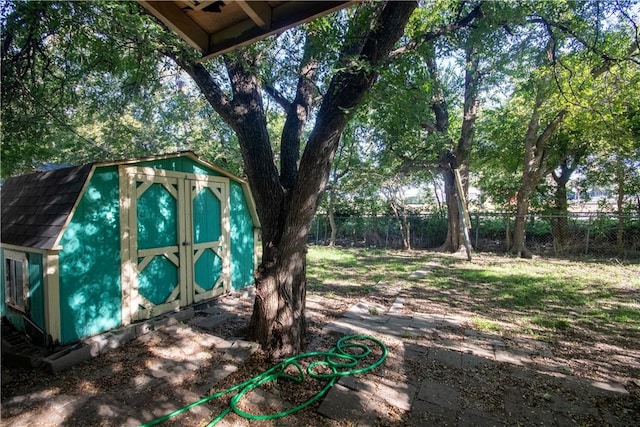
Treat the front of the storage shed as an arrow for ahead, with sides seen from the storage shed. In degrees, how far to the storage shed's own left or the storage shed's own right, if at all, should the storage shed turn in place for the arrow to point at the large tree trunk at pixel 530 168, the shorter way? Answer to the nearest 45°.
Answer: approximately 45° to the storage shed's own left

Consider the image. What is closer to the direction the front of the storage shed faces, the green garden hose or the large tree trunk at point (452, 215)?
the green garden hose

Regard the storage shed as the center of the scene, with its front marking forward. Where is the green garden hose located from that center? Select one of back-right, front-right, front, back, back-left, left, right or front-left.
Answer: front

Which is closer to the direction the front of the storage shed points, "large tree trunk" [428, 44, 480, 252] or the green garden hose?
the green garden hose

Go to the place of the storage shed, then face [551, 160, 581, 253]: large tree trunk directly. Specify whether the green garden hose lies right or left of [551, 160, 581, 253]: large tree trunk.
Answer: right

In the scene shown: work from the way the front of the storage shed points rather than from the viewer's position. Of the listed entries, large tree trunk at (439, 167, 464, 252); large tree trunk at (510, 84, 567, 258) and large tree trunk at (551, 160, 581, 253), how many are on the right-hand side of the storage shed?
0

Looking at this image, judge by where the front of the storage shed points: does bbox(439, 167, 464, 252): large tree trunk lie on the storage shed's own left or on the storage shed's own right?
on the storage shed's own left

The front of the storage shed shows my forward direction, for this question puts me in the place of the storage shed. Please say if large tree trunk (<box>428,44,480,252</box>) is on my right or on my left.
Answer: on my left

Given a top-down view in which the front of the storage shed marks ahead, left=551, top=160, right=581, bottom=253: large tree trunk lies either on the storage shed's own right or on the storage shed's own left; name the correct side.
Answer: on the storage shed's own left
